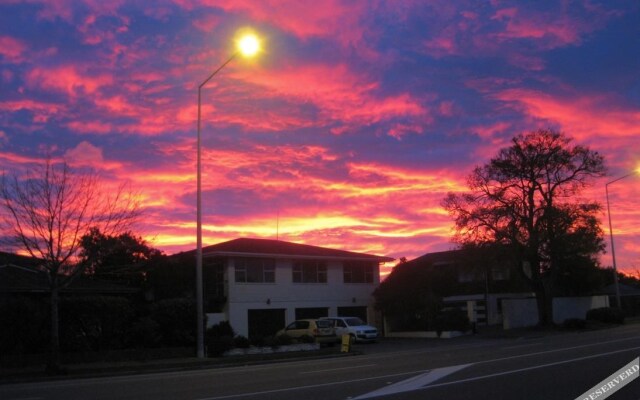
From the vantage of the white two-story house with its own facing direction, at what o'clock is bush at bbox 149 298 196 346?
The bush is roughly at 2 o'clock from the white two-story house.

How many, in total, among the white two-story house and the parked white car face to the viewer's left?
0

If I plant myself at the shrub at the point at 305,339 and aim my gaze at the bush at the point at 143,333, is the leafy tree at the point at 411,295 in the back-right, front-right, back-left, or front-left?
back-right

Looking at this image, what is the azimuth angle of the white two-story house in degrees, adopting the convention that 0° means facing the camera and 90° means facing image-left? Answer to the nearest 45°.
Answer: approximately 315°

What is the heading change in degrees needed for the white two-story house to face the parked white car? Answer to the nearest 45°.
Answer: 0° — it already faces it

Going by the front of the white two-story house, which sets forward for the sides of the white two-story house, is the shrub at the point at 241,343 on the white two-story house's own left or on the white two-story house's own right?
on the white two-story house's own right

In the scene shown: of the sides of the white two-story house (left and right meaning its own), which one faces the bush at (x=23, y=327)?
right

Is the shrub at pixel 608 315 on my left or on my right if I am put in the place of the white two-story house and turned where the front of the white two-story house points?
on my left
